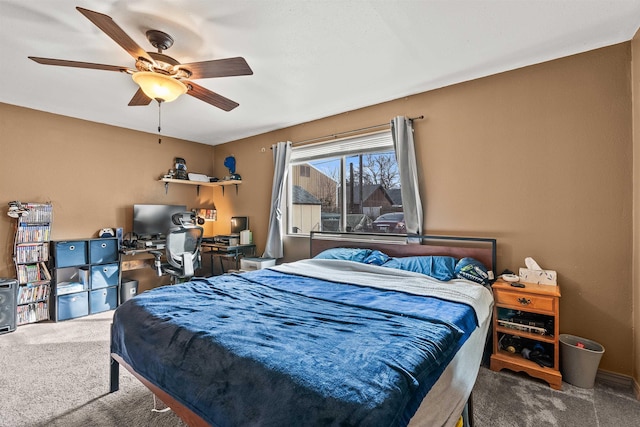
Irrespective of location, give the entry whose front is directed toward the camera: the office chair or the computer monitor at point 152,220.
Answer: the computer monitor

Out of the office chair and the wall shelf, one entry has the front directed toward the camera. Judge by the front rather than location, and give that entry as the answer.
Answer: the wall shelf

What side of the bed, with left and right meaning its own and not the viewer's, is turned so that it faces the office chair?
right

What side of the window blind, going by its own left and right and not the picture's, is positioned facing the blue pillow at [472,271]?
left

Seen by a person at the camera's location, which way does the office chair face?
facing away from the viewer and to the left of the viewer

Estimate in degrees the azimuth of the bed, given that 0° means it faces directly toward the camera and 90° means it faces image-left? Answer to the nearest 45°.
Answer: approximately 45°

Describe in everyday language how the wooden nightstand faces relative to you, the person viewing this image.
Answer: facing the viewer and to the left of the viewer

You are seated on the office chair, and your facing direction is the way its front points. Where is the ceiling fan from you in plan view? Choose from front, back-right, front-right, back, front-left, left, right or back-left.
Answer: back-left

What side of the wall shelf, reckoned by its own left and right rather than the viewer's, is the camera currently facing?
front

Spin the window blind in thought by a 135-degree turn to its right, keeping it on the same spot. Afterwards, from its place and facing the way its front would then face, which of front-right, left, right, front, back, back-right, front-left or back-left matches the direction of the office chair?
left

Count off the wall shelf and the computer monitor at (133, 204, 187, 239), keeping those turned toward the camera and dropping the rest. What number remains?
2

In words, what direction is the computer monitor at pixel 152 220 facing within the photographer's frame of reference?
facing the viewer

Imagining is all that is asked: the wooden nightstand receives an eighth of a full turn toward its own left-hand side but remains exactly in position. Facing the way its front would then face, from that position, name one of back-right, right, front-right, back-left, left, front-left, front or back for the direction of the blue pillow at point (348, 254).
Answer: right

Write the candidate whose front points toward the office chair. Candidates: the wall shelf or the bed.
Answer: the wall shelf

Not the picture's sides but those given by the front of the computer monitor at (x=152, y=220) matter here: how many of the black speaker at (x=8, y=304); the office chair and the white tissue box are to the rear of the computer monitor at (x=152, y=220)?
0

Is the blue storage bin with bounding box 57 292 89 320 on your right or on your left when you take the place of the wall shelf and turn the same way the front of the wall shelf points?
on your right

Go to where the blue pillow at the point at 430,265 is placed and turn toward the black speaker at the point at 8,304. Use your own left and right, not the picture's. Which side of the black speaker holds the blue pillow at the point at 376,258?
right

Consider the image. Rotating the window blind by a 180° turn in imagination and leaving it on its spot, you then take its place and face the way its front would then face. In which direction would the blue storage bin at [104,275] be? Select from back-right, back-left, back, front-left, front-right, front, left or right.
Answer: back-left

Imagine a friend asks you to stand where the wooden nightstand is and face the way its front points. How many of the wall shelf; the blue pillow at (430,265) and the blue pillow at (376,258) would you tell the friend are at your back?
0
